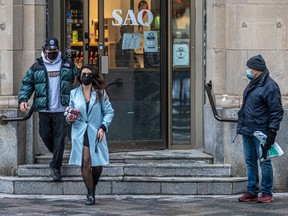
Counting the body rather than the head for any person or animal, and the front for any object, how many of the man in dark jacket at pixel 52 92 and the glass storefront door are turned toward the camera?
2

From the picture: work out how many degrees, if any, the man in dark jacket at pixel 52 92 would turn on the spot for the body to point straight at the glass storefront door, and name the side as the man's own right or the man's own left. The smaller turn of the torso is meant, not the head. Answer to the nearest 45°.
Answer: approximately 135° to the man's own left

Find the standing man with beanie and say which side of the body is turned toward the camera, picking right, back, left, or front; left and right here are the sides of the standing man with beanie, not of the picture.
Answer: left

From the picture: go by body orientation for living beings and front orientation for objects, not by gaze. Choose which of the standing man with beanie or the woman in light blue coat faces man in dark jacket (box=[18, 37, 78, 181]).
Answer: the standing man with beanie

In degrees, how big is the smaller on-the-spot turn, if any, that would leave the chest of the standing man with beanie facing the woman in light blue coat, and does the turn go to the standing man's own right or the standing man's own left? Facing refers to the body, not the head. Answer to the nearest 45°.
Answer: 0° — they already face them

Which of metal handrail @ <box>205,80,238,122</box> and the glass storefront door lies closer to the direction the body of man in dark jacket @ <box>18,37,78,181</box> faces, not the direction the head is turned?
the metal handrail

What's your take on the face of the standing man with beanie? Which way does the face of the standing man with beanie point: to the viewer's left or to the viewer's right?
to the viewer's left

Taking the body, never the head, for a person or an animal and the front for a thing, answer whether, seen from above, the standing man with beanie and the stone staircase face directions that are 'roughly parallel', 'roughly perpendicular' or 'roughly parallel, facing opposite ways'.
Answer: roughly perpendicular
